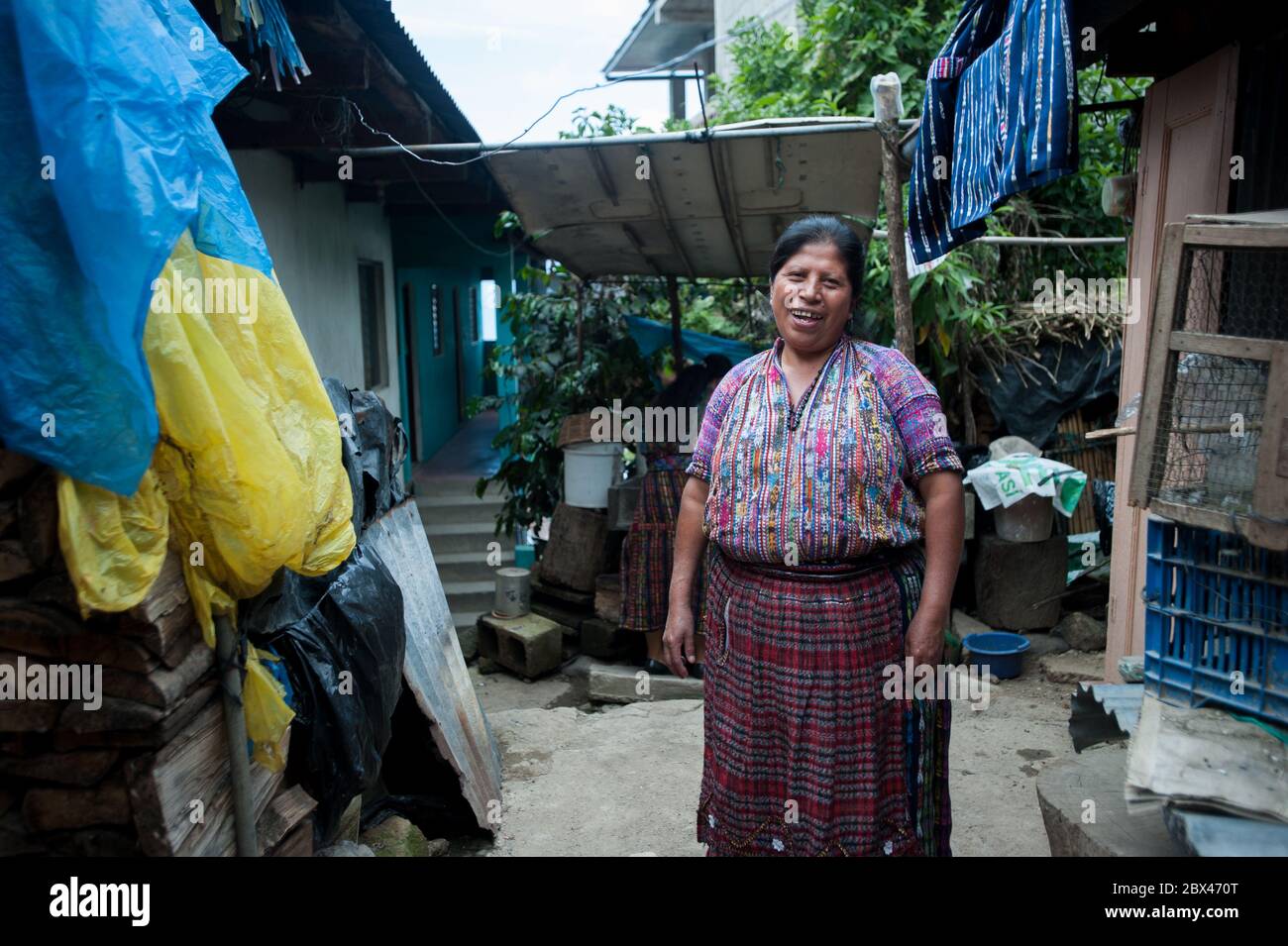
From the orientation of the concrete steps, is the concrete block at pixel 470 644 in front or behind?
in front

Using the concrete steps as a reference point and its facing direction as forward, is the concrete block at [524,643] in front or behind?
in front

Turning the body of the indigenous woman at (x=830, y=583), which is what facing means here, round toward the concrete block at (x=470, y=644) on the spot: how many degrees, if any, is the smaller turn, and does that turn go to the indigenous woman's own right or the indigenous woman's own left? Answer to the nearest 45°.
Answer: approximately 135° to the indigenous woman's own right

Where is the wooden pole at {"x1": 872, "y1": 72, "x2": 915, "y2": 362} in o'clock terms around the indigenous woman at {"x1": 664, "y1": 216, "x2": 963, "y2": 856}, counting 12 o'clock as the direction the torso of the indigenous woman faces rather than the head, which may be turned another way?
The wooden pole is roughly at 6 o'clock from the indigenous woman.

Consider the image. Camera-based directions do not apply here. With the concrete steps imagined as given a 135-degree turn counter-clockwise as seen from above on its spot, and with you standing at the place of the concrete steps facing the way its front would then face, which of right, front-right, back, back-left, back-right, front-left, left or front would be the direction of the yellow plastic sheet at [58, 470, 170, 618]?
back-right

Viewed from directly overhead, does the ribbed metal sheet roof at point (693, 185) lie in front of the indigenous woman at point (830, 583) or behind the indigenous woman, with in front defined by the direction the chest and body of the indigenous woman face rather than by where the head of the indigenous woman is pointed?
behind

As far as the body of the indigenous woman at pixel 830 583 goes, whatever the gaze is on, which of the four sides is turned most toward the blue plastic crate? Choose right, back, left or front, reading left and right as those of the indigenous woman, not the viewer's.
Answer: left

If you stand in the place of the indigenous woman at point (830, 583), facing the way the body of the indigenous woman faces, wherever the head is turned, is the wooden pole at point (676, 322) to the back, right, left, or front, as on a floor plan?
back

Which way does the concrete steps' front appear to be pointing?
toward the camera

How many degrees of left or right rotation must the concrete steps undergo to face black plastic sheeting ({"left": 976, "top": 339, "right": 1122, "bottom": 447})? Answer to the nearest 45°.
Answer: approximately 45° to its left

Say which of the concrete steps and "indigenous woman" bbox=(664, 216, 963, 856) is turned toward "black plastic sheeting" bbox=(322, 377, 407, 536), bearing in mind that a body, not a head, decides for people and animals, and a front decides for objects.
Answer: the concrete steps
